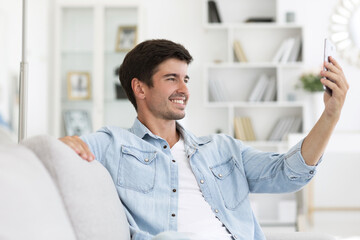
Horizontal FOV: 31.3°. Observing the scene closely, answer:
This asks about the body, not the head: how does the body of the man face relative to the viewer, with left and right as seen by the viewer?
facing the viewer and to the right of the viewer

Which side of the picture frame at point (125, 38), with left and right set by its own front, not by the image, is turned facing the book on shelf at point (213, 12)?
left

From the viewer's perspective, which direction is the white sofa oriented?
to the viewer's right

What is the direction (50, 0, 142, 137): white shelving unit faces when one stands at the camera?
facing the viewer

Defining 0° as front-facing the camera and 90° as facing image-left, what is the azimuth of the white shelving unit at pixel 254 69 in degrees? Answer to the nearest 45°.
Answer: approximately 0°

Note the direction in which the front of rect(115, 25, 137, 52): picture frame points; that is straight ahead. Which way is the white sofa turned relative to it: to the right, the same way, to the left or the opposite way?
to the left

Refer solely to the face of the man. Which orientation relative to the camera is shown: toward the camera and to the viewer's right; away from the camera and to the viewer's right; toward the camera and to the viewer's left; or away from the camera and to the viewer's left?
toward the camera and to the viewer's right

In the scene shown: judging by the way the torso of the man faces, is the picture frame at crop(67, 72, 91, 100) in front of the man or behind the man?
behind

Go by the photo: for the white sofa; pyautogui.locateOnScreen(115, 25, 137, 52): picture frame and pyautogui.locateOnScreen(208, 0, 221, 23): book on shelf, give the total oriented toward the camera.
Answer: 2

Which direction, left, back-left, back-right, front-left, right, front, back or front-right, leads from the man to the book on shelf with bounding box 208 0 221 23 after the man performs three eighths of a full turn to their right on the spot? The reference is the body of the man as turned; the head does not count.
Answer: right

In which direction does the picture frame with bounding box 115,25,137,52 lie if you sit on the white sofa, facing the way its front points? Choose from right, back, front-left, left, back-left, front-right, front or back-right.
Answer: left

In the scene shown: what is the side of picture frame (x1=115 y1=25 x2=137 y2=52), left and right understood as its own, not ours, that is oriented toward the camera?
front
